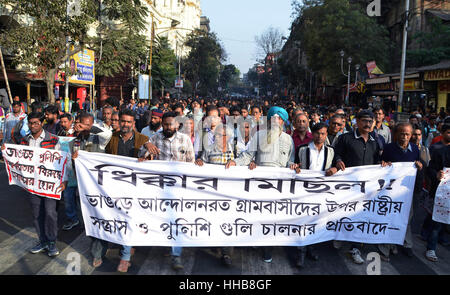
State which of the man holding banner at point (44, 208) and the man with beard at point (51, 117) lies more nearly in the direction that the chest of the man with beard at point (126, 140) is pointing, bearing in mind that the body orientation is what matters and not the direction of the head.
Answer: the man holding banner

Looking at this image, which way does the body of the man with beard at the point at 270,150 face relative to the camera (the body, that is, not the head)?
toward the camera

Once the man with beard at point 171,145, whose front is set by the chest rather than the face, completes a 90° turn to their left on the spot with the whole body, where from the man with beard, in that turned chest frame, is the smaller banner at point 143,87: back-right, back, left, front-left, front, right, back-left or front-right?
left

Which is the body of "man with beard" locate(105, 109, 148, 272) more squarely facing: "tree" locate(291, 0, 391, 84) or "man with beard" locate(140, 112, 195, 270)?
the man with beard

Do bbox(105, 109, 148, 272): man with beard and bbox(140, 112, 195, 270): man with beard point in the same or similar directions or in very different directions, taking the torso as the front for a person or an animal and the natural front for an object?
same or similar directions

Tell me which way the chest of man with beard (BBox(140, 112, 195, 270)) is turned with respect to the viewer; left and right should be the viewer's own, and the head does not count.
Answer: facing the viewer

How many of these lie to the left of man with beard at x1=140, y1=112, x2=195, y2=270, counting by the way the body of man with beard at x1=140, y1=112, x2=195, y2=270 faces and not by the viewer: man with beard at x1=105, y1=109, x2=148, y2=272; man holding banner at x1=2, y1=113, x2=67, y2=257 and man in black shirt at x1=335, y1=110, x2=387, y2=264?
1

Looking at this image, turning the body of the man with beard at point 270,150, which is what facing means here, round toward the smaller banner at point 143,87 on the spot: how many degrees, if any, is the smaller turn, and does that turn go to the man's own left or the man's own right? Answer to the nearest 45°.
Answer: approximately 180°

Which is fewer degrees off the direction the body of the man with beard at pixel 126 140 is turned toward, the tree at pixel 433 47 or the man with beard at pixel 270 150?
the man with beard

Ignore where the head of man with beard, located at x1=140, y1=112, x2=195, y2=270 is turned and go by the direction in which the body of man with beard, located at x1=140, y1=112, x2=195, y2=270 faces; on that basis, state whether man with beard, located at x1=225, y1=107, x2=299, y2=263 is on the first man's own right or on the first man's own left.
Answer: on the first man's own left

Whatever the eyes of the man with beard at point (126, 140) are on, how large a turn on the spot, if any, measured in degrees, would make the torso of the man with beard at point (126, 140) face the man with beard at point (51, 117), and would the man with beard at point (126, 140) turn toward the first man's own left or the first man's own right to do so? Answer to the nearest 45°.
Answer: approximately 135° to the first man's own right

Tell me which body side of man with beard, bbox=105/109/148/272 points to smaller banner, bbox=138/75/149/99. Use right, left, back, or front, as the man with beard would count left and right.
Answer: back

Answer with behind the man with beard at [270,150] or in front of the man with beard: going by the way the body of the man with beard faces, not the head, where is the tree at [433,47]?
behind

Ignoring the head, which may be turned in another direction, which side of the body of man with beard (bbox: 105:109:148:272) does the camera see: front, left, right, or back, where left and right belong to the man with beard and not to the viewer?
front

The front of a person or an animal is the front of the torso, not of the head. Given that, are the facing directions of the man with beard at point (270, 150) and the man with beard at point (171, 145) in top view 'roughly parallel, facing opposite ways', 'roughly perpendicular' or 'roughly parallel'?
roughly parallel

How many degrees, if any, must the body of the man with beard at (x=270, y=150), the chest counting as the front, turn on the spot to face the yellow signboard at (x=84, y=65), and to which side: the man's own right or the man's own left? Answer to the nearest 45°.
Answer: approximately 135° to the man's own right

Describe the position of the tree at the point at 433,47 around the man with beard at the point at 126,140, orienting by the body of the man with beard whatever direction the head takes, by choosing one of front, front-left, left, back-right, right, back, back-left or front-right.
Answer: back-left

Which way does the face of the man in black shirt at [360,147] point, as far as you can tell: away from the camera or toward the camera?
toward the camera

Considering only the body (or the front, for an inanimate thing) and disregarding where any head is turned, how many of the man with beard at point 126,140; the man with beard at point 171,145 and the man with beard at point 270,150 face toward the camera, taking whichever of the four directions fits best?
3

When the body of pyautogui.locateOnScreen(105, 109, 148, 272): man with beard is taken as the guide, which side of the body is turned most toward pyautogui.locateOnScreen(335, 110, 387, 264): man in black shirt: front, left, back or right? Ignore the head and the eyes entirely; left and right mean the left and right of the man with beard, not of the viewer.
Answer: left
